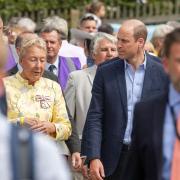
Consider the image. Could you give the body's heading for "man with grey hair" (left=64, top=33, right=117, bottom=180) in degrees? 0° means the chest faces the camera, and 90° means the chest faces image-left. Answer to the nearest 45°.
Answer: approximately 315°

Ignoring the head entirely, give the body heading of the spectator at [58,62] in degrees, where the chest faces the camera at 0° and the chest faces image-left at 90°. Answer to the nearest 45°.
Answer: approximately 45°

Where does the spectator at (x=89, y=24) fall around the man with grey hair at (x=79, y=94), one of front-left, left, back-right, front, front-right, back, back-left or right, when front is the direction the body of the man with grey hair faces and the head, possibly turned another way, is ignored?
back-left

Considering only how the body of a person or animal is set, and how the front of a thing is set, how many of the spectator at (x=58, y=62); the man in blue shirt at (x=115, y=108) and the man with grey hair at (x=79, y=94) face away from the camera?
0

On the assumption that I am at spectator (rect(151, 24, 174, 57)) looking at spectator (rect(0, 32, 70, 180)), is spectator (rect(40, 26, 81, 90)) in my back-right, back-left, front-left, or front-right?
front-right

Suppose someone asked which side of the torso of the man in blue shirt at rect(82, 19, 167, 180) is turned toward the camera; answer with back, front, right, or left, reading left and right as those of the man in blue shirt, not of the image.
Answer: front

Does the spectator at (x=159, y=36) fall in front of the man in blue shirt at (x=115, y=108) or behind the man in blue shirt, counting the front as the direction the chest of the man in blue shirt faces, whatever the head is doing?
behind
